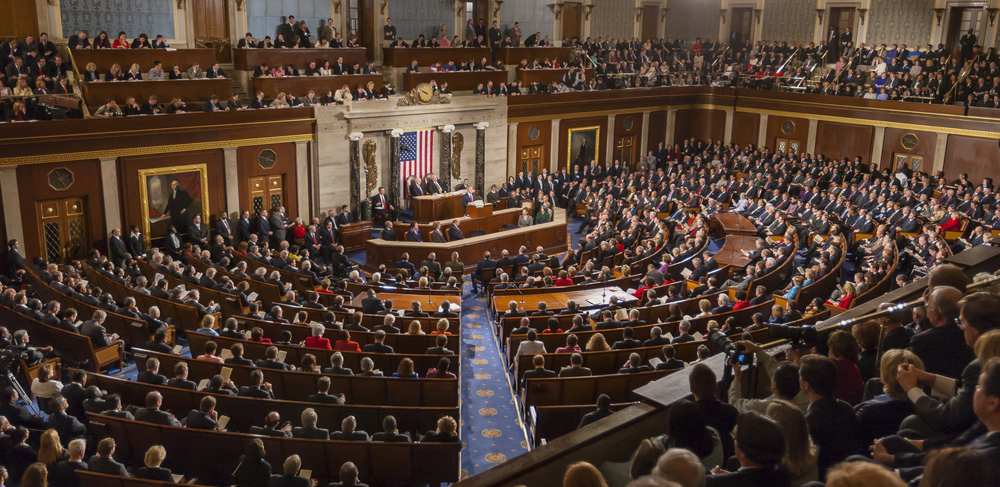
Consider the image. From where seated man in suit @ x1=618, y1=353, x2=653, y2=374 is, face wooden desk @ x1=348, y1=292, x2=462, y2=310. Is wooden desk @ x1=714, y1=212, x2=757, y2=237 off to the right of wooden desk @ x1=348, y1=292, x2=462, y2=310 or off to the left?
right

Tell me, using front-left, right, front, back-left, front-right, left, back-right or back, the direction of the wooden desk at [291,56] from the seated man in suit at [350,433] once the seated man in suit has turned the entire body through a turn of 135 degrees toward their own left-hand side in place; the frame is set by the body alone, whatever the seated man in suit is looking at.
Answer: back-right

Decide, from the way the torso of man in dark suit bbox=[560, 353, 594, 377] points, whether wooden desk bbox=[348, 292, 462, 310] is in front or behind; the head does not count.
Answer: in front

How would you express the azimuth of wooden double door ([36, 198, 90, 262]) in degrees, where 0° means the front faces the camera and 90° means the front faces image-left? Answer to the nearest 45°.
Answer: approximately 0°

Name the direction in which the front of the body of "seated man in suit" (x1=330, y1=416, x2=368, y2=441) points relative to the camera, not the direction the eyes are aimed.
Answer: away from the camera

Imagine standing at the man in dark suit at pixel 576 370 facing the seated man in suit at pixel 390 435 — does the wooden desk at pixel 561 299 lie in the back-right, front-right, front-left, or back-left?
back-right

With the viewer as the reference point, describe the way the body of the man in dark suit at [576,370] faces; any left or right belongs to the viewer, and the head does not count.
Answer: facing away from the viewer

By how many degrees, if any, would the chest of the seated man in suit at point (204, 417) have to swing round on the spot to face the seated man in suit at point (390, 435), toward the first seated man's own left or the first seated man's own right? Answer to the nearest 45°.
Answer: approximately 90° to the first seated man's own right

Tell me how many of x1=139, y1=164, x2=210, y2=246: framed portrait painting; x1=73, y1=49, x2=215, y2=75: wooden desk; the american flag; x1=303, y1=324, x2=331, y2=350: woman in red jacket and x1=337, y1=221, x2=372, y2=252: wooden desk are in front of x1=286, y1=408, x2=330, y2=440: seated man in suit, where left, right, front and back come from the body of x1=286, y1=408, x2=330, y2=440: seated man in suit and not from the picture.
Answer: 5

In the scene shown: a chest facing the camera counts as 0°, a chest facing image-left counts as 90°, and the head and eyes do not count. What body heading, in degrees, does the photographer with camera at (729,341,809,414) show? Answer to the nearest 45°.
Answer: approximately 135°

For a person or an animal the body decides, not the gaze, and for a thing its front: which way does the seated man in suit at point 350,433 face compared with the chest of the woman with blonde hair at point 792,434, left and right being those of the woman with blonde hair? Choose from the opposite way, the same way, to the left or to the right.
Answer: the same way

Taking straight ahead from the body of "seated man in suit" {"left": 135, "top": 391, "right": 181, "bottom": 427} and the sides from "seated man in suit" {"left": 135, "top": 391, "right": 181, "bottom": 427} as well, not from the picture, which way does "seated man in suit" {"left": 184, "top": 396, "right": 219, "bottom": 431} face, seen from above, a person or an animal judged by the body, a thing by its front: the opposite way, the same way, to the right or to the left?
the same way

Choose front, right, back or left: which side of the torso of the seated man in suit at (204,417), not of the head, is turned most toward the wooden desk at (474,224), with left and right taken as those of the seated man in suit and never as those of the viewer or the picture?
front

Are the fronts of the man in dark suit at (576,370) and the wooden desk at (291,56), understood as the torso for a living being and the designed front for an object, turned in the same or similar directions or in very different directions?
very different directions

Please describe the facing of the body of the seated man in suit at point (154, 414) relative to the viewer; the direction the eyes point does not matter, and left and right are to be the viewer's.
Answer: facing away from the viewer and to the right of the viewer

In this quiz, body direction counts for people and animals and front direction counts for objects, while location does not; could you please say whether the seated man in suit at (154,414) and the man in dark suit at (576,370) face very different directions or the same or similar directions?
same or similar directions

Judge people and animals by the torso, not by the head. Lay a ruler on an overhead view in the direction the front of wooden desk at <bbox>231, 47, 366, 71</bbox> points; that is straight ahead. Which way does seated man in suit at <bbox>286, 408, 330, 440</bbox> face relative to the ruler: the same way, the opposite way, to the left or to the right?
the opposite way

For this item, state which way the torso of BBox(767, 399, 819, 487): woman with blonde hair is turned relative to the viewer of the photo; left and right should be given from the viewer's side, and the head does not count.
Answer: facing away from the viewer and to the left of the viewer

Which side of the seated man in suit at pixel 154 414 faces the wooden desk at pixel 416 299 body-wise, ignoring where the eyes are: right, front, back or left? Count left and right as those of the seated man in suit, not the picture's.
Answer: front

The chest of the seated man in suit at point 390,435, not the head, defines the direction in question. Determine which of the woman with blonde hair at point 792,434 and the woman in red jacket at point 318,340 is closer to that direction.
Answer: the woman in red jacket

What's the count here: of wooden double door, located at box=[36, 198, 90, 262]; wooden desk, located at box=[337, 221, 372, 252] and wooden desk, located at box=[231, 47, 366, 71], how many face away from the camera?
0

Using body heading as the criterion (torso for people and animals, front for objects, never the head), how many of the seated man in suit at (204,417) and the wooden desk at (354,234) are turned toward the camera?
1

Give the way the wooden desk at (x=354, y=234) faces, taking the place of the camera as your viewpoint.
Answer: facing the viewer
